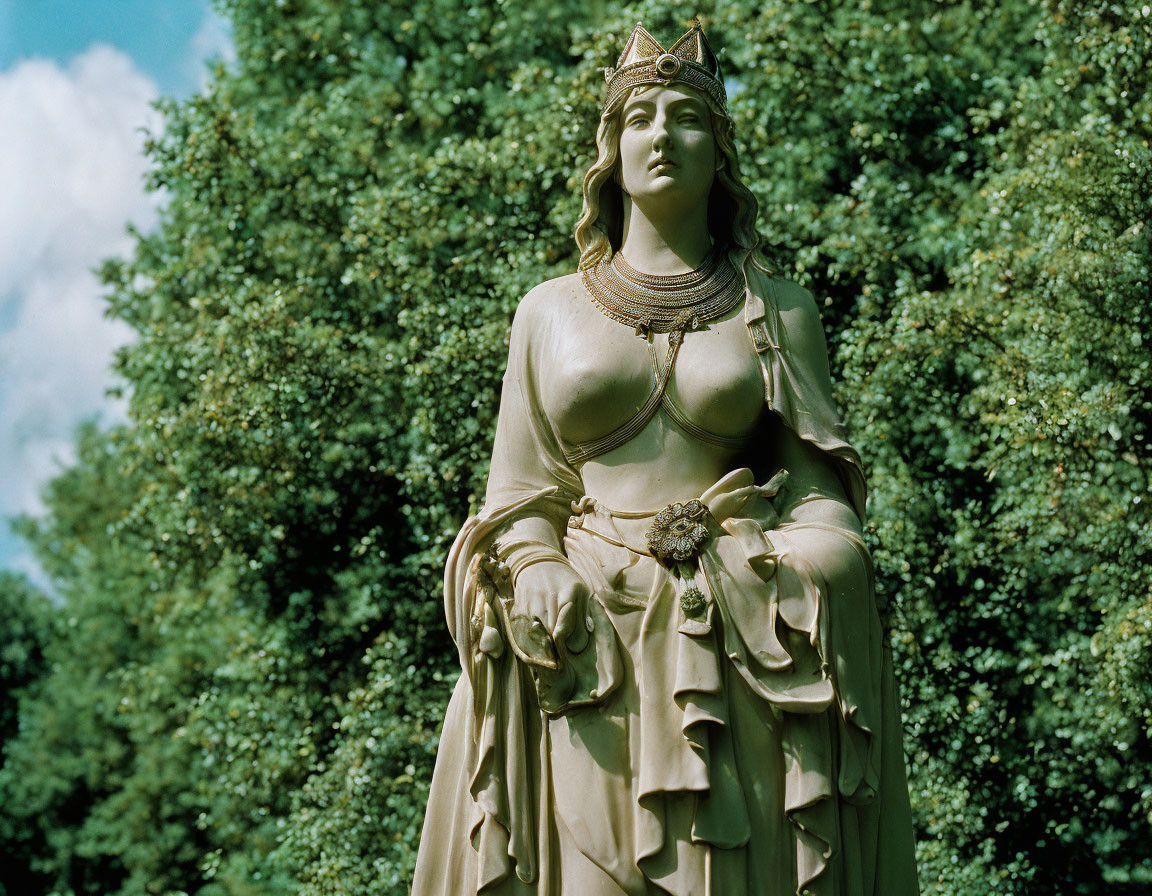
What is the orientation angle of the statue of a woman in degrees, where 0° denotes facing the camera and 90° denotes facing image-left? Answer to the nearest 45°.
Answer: approximately 0°
